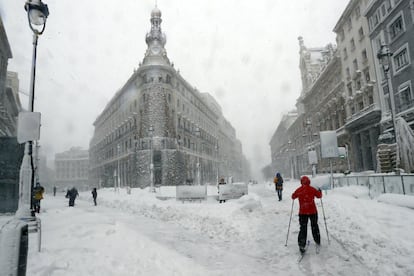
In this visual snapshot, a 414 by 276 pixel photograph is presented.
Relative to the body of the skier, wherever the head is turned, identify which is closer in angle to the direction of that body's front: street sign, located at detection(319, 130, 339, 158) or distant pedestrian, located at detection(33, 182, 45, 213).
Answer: the street sign

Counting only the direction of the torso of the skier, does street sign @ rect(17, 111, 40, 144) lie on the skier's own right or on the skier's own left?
on the skier's own left

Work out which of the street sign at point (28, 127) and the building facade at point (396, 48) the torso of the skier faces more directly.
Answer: the building facade

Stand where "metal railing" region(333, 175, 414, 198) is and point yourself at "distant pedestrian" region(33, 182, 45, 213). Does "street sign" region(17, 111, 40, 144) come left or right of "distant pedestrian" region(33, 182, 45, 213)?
left

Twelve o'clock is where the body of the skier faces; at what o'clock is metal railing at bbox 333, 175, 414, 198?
The metal railing is roughly at 1 o'clock from the skier.

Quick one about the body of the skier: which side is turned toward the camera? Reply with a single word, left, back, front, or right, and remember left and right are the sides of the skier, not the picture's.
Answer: back

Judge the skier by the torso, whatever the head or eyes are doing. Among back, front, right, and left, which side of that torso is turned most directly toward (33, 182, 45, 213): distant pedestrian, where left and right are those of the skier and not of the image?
left

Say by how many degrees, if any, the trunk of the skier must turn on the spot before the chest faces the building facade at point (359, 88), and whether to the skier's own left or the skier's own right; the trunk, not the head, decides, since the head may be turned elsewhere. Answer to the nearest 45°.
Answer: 0° — they already face it

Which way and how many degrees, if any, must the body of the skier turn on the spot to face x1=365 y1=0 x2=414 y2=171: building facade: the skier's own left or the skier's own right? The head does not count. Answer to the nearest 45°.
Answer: approximately 45° to the skier's own right

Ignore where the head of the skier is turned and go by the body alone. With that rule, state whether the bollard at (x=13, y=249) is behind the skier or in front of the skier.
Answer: behind

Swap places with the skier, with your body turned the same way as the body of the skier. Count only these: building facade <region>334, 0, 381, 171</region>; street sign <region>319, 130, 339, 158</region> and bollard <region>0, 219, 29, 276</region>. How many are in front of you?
2
